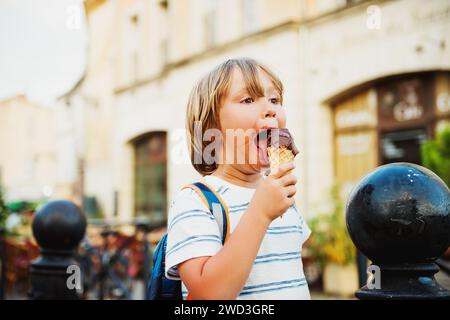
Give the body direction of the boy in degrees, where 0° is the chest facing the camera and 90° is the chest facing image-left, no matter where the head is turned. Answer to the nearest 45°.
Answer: approximately 315°

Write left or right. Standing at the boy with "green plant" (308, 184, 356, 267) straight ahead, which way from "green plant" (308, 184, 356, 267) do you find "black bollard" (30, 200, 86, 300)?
left

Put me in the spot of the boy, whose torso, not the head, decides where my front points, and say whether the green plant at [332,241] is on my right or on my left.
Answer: on my left

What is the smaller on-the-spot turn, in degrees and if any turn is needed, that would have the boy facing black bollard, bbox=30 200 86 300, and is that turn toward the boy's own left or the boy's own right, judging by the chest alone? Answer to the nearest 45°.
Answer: approximately 180°
